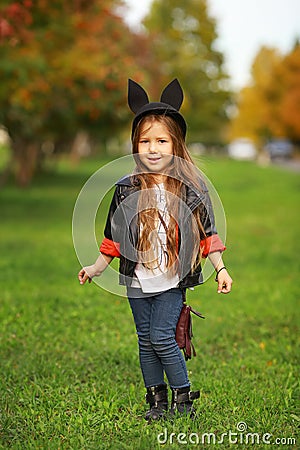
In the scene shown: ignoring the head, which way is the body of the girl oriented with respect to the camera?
toward the camera

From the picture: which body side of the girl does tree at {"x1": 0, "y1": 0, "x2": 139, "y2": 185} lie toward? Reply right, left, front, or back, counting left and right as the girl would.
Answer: back
